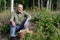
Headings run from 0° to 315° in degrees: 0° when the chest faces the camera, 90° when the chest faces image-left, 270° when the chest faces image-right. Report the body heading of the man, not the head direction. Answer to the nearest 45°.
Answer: approximately 0°
